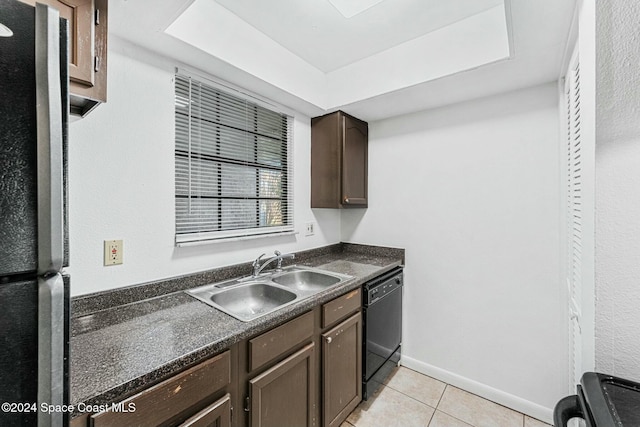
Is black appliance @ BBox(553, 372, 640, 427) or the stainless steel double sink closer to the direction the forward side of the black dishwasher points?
the black appliance

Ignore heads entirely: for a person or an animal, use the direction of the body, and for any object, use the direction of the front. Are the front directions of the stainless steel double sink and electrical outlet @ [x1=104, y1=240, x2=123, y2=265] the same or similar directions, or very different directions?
same or similar directions

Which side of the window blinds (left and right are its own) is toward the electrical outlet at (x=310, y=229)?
left

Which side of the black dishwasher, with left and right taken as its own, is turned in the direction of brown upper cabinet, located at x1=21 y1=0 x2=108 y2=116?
right

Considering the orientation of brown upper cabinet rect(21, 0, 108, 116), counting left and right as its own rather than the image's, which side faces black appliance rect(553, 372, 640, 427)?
front

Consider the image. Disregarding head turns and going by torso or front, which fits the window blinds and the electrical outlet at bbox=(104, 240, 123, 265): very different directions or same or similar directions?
same or similar directions

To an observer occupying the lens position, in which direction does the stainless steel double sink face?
facing the viewer and to the right of the viewer

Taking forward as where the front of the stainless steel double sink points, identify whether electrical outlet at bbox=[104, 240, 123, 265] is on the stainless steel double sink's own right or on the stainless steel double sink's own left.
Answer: on the stainless steel double sink's own right

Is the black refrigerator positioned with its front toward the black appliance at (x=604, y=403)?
yes

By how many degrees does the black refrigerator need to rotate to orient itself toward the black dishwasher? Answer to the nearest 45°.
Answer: approximately 45° to its left

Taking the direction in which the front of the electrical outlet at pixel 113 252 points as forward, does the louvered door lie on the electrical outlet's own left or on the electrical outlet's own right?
on the electrical outlet's own left

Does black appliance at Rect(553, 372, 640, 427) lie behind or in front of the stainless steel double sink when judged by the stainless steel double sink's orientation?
in front
